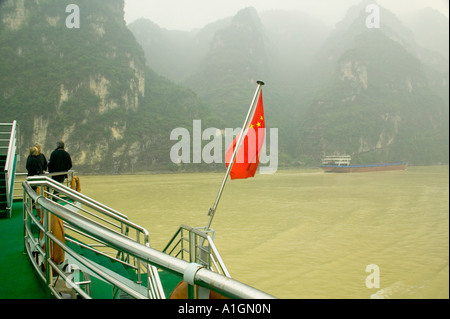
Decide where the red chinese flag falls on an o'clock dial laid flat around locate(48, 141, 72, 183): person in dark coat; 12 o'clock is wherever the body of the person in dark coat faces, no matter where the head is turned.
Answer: The red chinese flag is roughly at 5 o'clock from the person in dark coat.

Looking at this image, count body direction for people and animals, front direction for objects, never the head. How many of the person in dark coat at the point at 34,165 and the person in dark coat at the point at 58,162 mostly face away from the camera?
2

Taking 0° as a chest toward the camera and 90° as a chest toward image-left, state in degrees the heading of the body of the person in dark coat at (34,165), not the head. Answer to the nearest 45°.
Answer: approximately 180°

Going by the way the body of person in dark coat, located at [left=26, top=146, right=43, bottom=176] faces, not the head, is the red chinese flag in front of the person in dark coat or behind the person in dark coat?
behind

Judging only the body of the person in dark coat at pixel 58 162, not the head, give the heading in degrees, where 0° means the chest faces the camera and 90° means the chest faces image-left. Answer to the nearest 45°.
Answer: approximately 180°
